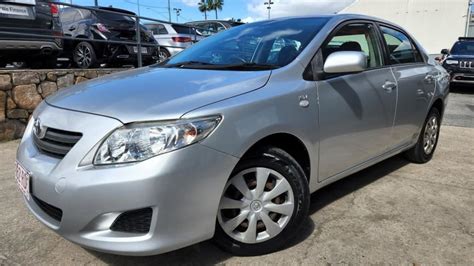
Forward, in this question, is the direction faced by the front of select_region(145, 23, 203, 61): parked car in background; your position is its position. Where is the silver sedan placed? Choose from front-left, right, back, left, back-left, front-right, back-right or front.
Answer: back-left

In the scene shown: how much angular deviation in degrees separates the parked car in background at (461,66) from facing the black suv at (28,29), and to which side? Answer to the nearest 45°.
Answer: approximately 45° to its right

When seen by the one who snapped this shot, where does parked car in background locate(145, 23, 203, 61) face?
facing away from the viewer and to the left of the viewer

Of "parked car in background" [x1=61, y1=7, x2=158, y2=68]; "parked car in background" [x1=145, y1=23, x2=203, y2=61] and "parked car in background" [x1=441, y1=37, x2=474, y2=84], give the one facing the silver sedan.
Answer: "parked car in background" [x1=441, y1=37, x2=474, y2=84]

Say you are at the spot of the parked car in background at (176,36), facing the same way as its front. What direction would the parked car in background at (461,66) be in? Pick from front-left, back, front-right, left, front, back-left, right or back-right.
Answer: back-right

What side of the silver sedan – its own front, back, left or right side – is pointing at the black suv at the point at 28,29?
right

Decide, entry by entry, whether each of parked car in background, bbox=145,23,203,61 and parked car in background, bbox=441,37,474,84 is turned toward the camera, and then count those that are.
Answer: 1

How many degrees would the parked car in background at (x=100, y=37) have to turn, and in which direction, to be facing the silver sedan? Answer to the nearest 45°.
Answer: approximately 135° to its left

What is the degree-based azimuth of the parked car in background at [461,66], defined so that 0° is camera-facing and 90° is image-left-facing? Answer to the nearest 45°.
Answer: approximately 0°

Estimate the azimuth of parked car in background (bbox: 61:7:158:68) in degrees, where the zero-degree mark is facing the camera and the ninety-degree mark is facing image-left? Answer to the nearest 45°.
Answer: approximately 135°

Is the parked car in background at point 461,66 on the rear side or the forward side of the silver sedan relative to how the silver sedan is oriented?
on the rear side

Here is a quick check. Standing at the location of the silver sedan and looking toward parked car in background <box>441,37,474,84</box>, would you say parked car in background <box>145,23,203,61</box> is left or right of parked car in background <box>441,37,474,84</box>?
left

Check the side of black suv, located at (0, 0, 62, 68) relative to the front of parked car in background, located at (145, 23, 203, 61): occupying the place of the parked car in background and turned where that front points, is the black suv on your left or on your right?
on your left
